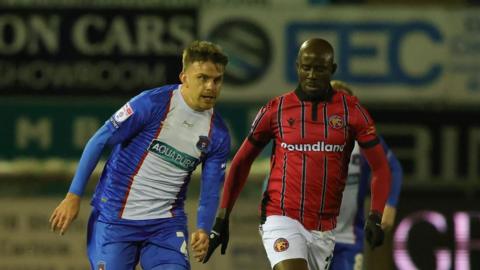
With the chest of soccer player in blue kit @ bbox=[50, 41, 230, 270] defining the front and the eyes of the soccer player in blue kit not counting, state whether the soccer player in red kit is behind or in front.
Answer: in front

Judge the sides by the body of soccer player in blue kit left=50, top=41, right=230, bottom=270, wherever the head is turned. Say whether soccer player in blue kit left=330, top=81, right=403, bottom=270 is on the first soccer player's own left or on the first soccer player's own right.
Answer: on the first soccer player's own left

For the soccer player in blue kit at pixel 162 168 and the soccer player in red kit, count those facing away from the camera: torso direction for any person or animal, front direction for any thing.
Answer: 0

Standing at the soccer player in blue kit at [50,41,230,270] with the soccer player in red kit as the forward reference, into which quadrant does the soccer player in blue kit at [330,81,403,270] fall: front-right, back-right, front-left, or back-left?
front-left

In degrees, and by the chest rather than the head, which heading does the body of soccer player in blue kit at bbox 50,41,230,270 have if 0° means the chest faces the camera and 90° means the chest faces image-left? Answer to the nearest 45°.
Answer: approximately 315°

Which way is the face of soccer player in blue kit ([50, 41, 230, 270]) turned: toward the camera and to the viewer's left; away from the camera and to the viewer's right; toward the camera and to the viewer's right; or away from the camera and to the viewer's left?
toward the camera and to the viewer's right

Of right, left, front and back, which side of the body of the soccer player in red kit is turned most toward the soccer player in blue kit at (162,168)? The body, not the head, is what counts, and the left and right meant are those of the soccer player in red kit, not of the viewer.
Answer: right

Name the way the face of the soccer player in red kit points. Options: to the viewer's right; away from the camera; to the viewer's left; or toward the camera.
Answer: toward the camera

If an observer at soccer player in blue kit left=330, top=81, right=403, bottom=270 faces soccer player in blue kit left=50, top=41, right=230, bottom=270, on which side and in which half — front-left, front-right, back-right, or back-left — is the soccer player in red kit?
front-left

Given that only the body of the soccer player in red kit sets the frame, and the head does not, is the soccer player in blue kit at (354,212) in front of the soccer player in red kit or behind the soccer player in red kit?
behind

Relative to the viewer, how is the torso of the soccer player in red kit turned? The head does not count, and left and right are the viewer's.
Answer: facing the viewer

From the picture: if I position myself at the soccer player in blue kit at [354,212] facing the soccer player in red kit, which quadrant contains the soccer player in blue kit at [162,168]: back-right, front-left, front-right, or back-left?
front-right

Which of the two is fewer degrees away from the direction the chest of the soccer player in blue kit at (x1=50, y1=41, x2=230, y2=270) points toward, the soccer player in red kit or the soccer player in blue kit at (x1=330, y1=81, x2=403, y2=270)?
the soccer player in red kit
